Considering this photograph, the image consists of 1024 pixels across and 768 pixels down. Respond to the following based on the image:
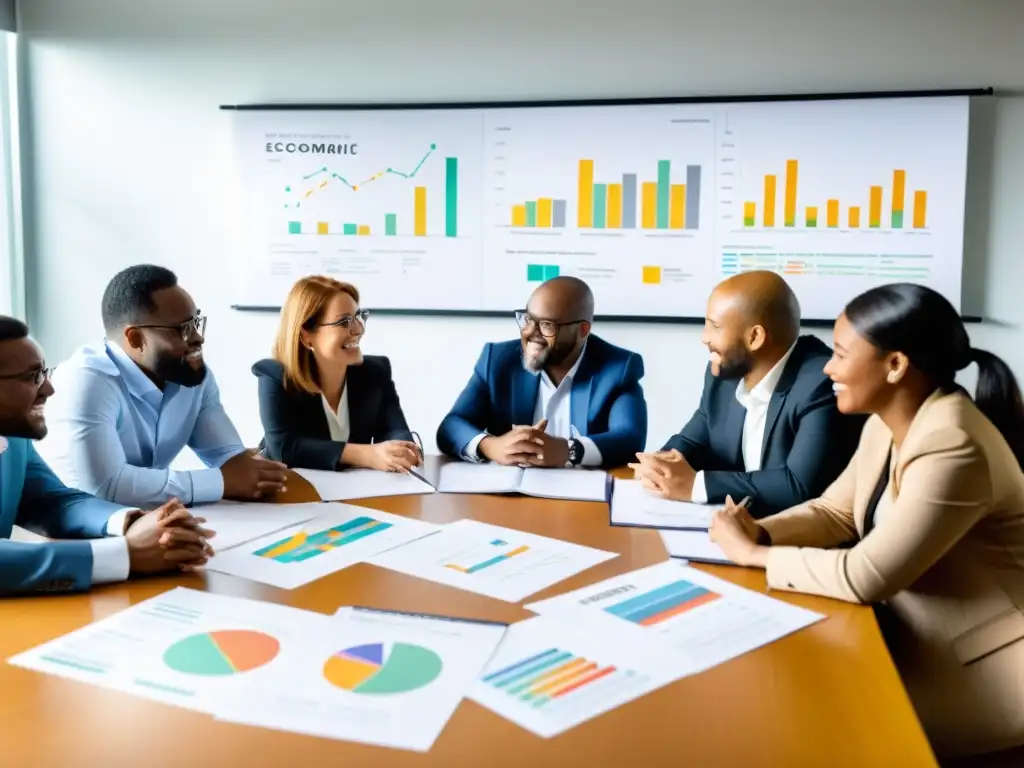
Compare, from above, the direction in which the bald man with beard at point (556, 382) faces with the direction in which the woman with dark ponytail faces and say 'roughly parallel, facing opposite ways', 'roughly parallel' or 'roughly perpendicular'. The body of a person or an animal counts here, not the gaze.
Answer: roughly perpendicular

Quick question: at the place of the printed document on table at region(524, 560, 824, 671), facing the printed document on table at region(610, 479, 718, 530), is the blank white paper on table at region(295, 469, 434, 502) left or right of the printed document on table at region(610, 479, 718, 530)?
left

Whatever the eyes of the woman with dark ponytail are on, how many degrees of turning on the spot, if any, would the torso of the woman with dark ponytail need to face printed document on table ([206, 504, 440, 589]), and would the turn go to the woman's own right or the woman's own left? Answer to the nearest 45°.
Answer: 0° — they already face it

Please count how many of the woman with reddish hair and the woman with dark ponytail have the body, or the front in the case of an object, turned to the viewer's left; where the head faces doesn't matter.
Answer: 1

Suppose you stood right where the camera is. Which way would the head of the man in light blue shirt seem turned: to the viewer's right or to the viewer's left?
to the viewer's right

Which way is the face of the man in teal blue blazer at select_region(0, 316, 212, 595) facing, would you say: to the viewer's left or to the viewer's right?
to the viewer's right

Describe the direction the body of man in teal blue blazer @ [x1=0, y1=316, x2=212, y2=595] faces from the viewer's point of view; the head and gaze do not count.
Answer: to the viewer's right

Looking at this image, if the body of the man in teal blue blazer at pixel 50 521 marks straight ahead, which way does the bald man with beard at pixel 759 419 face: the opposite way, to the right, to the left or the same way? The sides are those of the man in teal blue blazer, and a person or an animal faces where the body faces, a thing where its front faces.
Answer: the opposite way

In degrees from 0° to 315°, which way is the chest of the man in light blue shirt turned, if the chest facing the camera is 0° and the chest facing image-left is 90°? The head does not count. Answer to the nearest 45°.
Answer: approximately 315°

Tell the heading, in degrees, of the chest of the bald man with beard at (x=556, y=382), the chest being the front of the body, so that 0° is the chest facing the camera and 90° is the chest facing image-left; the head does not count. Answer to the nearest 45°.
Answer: approximately 0°

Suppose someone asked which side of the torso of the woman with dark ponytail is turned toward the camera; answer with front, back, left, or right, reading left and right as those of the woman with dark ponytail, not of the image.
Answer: left
